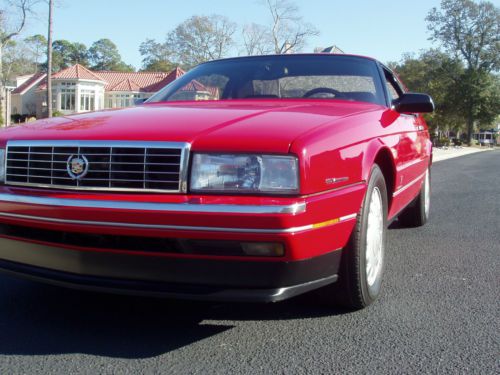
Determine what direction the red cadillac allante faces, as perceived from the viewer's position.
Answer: facing the viewer and to the left of the viewer
